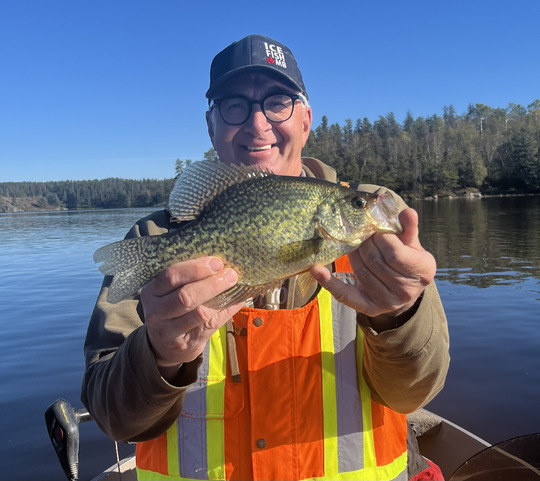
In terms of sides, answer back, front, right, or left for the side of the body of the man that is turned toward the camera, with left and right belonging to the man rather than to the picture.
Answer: front

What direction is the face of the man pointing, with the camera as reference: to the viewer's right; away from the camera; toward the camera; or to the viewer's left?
toward the camera
